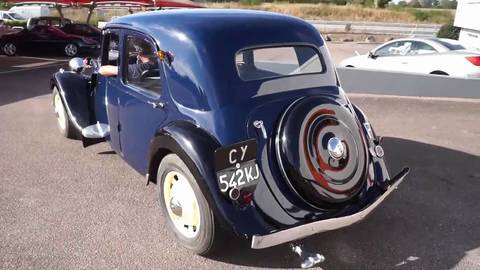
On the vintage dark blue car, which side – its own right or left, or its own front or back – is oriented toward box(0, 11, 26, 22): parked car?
front

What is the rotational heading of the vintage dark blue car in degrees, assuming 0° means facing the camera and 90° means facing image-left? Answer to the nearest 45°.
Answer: approximately 135°

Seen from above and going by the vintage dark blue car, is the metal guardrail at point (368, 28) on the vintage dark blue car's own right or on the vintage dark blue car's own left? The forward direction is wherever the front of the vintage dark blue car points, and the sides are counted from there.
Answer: on the vintage dark blue car's own right

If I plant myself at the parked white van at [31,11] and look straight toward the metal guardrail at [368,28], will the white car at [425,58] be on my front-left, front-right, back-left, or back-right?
front-right

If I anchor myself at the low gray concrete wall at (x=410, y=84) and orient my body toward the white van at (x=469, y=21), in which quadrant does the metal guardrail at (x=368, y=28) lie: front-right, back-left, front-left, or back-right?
front-left

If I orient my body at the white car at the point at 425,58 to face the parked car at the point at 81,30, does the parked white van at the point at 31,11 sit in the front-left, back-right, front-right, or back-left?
front-right

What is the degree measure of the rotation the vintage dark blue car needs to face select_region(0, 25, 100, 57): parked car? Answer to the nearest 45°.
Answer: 0° — it already faces it

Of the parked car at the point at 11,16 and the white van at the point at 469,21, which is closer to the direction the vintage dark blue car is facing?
the parked car

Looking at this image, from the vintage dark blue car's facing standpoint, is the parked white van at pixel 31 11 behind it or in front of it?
in front

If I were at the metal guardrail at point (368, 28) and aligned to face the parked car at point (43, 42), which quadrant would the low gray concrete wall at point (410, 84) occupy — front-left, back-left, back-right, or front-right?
front-left

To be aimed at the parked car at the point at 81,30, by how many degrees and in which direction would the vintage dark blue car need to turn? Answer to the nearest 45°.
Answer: approximately 45° to its right

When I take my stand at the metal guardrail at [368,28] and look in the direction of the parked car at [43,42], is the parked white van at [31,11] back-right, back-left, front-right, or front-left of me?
front-right

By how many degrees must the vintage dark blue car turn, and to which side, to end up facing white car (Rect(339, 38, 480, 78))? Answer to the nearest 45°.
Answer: approximately 90° to its right

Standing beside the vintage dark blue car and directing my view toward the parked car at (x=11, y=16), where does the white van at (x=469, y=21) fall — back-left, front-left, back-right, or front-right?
front-right
